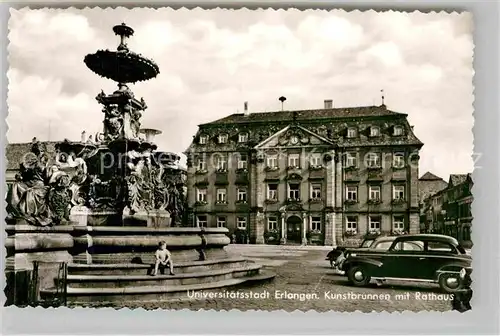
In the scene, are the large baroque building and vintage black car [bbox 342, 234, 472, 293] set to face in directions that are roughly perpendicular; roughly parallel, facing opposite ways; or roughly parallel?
roughly perpendicular

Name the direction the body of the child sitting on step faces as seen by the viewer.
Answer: toward the camera

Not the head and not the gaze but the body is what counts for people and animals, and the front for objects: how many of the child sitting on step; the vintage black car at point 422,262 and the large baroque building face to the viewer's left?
1

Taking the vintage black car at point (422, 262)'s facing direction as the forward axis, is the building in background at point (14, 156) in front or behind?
in front

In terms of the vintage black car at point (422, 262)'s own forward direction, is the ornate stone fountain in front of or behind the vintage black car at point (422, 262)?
in front

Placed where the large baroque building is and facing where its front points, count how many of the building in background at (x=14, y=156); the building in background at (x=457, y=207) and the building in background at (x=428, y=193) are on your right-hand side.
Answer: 1

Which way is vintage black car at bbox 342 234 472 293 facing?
to the viewer's left

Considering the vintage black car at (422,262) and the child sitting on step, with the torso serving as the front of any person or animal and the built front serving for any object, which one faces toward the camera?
the child sitting on step

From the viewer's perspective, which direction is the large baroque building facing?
toward the camera
